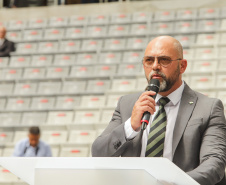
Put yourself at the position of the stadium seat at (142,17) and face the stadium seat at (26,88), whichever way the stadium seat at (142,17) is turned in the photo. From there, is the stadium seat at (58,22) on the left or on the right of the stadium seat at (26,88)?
right

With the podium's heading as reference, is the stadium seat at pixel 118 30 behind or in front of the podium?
behind

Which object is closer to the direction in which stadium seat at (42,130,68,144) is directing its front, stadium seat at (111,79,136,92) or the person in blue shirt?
the person in blue shirt

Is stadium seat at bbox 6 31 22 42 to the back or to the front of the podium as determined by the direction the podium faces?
to the back

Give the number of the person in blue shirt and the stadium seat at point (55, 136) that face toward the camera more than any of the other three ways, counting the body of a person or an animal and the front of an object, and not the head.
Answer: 2

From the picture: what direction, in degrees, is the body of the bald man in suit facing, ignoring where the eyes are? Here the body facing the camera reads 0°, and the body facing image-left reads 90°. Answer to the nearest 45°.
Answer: approximately 45°
